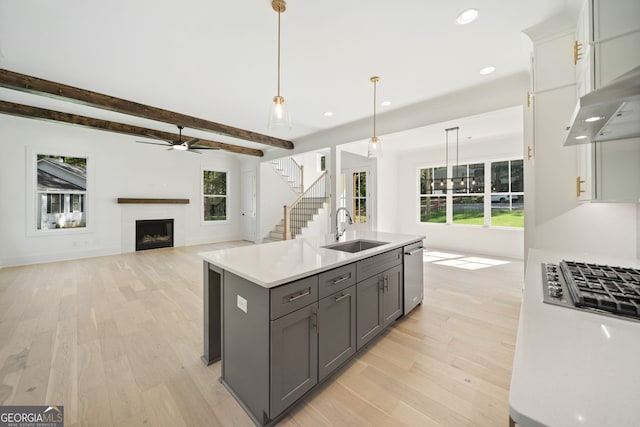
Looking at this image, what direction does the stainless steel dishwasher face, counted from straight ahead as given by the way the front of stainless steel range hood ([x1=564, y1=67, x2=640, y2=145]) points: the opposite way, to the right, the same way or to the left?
the opposite way

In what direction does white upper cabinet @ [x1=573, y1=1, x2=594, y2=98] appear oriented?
to the viewer's left

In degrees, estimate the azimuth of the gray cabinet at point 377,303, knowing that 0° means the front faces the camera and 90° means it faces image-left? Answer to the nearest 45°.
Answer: approximately 315°

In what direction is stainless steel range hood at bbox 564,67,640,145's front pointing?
to the viewer's left

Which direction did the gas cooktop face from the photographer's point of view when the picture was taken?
facing to the left of the viewer
